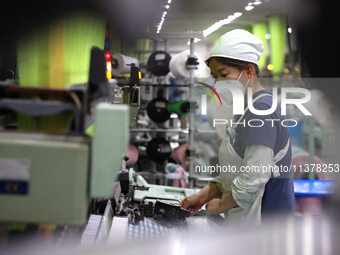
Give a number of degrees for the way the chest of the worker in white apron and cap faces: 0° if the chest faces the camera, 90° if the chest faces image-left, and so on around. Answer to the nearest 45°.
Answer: approximately 90°
